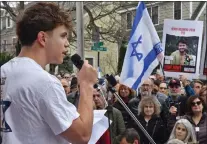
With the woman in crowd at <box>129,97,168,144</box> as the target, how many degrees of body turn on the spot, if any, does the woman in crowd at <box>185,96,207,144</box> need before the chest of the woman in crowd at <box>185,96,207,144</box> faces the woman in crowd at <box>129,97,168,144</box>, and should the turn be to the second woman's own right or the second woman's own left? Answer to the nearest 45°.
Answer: approximately 90° to the second woman's own right

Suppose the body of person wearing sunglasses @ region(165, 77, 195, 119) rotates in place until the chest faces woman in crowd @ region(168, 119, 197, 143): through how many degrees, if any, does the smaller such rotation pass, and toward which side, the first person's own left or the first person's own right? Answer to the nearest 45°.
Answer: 0° — they already face them

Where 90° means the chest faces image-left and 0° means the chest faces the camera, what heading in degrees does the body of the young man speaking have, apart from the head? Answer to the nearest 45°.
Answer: approximately 225°

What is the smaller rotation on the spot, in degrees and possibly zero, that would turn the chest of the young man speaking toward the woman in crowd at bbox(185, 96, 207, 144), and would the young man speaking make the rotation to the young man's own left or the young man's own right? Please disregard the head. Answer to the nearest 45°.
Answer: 0° — they already face them

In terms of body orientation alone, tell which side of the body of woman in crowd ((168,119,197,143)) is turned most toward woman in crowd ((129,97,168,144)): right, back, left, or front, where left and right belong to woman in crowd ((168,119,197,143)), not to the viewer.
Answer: right

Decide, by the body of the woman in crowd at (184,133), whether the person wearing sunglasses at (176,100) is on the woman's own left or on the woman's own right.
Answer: on the woman's own right

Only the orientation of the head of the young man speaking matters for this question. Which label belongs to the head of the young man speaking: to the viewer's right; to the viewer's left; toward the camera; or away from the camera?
to the viewer's right
